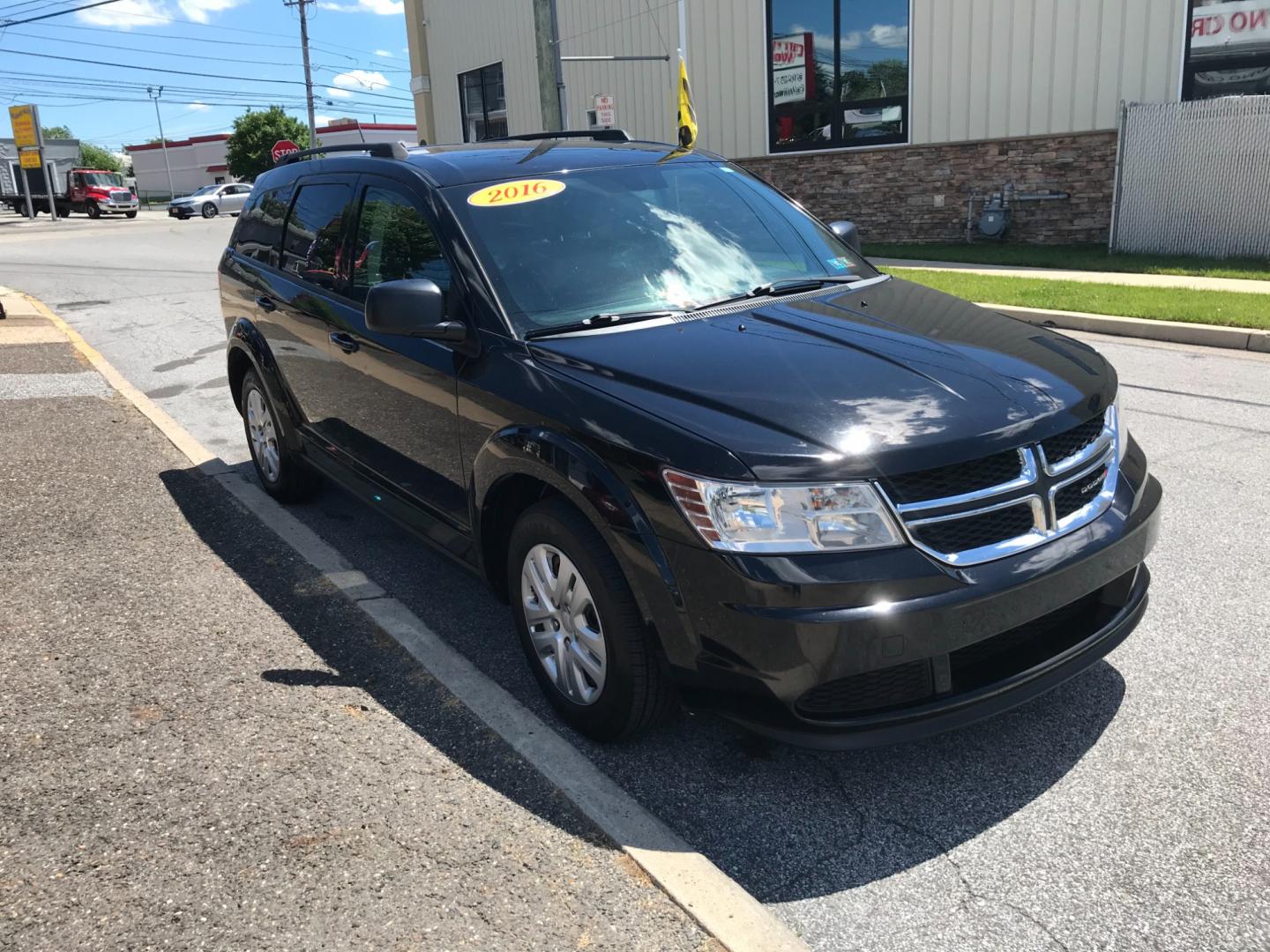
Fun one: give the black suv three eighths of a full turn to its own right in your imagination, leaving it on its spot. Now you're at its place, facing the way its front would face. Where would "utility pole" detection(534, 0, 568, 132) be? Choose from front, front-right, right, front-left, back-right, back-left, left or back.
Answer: right

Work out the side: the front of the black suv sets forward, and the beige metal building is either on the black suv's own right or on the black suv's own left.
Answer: on the black suv's own left

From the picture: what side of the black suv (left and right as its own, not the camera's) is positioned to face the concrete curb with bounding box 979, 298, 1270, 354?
left

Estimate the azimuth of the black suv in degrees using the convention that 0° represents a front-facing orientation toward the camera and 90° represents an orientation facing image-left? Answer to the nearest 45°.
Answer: approximately 315°

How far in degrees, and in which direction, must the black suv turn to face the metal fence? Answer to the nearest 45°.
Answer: approximately 90° to its left
